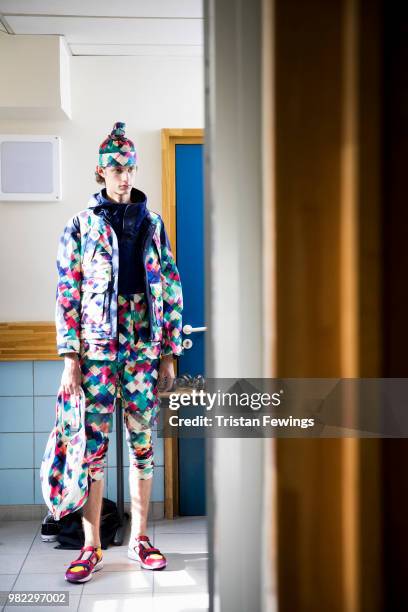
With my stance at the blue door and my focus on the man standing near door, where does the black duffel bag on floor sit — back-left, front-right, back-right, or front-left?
front-right

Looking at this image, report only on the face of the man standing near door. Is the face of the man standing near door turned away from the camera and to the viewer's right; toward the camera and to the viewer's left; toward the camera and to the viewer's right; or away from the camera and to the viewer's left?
toward the camera and to the viewer's right

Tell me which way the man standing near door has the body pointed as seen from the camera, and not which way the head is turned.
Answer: toward the camera

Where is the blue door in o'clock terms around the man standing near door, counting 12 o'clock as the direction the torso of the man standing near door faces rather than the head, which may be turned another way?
The blue door is roughly at 7 o'clock from the man standing near door.
